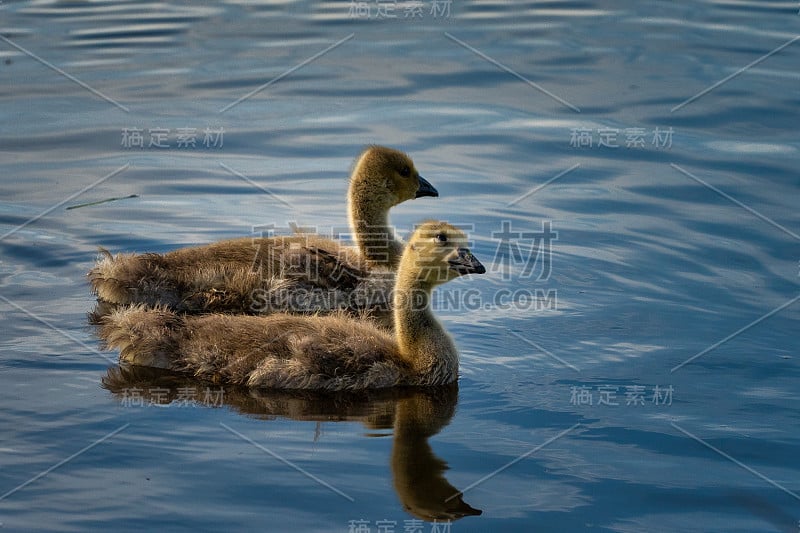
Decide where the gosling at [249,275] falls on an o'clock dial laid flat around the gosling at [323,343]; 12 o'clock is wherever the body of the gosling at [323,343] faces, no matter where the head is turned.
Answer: the gosling at [249,275] is roughly at 8 o'clock from the gosling at [323,343].

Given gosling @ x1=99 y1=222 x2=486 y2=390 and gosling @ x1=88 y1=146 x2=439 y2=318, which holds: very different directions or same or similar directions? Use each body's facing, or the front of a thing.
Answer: same or similar directions

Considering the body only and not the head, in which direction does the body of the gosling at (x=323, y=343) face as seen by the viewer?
to the viewer's right

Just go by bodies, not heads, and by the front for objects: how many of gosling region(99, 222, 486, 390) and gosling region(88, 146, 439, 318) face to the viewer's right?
2

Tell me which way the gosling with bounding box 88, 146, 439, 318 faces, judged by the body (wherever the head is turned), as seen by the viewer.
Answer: to the viewer's right

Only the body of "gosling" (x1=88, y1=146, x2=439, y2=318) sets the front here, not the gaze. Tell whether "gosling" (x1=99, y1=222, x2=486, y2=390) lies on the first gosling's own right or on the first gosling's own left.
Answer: on the first gosling's own right
